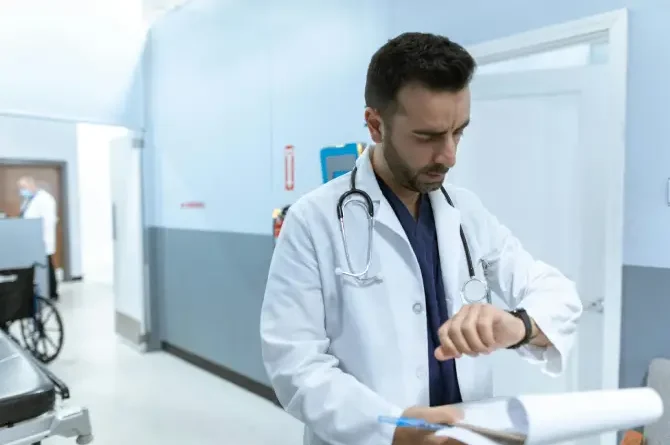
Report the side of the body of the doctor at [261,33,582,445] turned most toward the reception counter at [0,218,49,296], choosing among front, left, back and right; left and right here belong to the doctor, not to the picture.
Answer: back

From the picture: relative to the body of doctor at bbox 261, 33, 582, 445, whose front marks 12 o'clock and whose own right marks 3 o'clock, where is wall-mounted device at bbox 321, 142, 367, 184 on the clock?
The wall-mounted device is roughly at 7 o'clock from the doctor.

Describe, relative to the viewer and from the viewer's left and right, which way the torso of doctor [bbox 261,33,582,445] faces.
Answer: facing the viewer and to the right of the viewer

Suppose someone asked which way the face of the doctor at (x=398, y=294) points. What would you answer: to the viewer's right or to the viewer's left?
to the viewer's right

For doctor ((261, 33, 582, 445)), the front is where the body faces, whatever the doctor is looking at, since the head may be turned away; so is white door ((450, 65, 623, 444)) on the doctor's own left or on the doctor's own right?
on the doctor's own left

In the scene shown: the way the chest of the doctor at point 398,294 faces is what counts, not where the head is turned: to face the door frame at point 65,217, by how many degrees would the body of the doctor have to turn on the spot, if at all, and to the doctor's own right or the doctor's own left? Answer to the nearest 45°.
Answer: approximately 180°

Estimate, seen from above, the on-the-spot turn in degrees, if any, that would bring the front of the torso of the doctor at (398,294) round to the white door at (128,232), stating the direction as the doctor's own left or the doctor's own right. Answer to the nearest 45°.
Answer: approximately 180°

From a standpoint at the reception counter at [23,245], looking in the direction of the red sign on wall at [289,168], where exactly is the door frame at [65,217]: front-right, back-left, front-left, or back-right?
back-left
